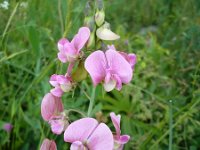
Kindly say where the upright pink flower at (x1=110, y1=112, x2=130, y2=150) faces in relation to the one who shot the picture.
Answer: facing to the right of the viewer
